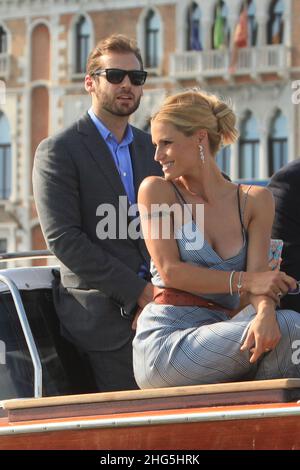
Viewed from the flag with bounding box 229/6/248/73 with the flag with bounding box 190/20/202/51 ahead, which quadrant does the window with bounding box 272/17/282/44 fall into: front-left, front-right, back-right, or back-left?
back-right

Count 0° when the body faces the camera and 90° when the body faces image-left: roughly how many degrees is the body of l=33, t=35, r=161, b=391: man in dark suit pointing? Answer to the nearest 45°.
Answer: approximately 315°

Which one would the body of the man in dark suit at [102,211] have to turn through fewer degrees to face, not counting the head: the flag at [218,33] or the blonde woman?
the blonde woman

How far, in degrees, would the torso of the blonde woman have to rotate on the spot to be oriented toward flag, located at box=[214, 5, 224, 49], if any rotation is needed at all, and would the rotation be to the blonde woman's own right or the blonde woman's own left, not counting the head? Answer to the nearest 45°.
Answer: approximately 135° to the blonde woman's own left

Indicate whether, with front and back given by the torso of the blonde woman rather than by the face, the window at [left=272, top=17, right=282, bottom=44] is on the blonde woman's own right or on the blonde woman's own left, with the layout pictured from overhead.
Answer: on the blonde woman's own left

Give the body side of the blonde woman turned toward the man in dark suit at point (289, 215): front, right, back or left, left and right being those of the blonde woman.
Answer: left

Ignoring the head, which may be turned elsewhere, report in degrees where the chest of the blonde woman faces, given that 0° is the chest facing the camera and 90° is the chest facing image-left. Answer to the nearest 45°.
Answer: approximately 315°

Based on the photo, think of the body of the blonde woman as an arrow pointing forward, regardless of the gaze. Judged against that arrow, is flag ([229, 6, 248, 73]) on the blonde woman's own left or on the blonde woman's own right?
on the blonde woman's own left
